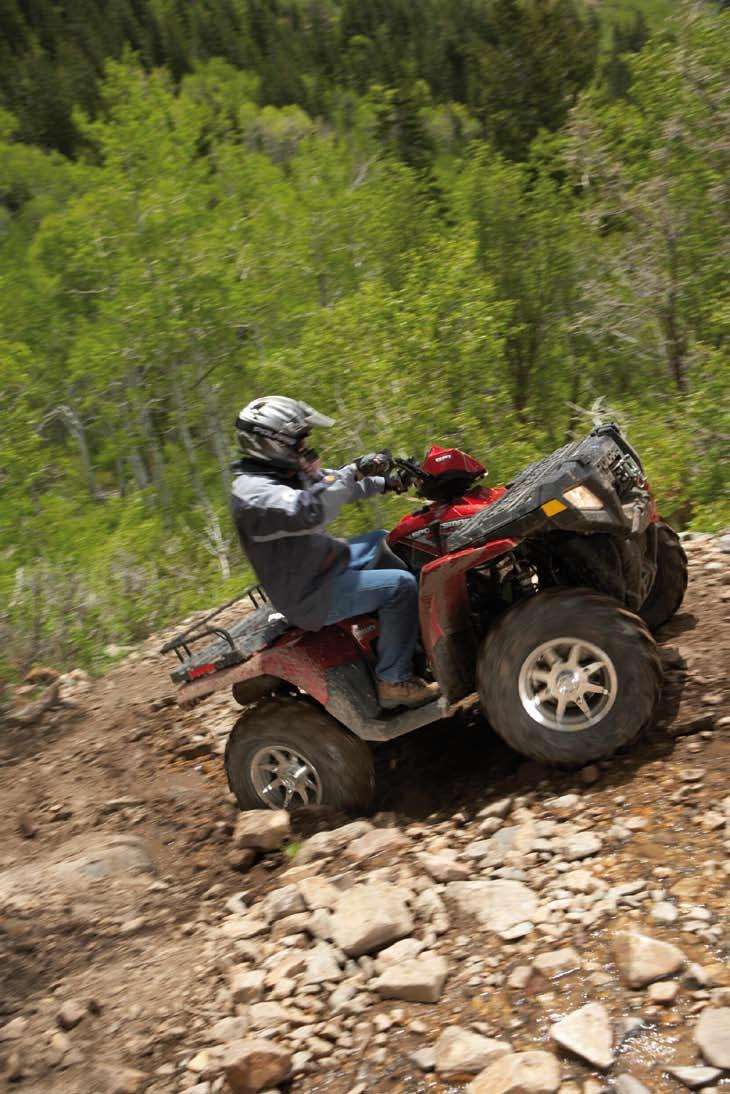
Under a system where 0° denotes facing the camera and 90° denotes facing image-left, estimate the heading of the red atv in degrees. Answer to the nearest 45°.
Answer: approximately 315°

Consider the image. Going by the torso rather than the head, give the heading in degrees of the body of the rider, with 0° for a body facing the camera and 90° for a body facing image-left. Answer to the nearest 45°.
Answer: approximately 270°

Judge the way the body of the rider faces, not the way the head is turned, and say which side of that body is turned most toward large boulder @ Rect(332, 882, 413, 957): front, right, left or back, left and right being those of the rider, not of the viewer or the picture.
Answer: right

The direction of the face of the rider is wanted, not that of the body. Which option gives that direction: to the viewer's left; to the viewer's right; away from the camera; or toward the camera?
to the viewer's right

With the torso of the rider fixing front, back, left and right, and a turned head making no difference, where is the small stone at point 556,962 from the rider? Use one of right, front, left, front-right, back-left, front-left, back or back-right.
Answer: right

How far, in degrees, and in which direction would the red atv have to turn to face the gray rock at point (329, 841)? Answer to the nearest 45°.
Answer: approximately 135° to its right

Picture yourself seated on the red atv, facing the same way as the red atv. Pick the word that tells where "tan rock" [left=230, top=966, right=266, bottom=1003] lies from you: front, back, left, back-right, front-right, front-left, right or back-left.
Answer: right

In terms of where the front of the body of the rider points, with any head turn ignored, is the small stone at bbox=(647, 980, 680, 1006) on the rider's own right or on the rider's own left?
on the rider's own right

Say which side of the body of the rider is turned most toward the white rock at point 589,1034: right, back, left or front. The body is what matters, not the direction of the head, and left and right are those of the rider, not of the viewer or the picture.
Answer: right

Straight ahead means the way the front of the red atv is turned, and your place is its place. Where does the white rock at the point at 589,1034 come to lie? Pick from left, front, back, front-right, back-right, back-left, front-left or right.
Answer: front-right
